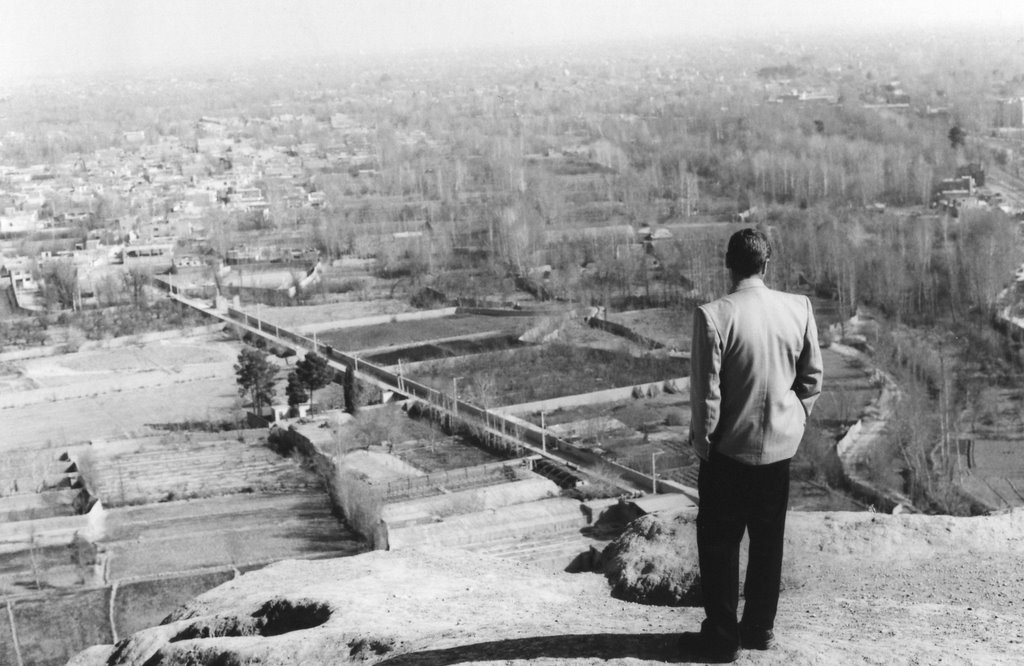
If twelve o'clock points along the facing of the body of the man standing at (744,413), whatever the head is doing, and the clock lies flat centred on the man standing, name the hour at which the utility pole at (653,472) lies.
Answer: The utility pole is roughly at 12 o'clock from the man standing.

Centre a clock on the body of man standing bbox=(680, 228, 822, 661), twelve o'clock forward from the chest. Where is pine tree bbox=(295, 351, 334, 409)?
The pine tree is roughly at 11 o'clock from the man standing.

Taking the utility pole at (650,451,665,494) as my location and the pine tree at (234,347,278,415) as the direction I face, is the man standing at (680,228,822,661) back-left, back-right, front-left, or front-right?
back-left

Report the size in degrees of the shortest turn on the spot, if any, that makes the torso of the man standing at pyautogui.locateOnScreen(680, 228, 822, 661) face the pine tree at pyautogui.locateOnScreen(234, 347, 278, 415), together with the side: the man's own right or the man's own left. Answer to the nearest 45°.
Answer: approximately 45° to the man's own left

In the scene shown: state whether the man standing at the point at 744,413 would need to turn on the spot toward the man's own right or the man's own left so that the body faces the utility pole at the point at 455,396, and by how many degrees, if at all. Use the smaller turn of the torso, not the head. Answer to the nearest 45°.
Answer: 0° — they already face it

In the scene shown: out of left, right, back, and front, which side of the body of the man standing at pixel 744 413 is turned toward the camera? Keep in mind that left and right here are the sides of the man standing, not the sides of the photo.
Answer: back

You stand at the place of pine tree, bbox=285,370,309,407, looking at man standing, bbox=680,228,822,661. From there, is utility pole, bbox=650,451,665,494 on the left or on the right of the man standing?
left
